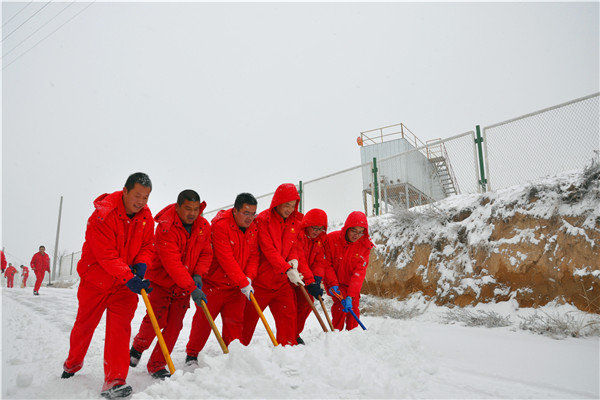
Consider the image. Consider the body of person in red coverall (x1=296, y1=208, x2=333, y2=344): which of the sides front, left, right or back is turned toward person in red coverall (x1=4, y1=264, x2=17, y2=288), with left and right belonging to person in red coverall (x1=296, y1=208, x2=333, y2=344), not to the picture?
back

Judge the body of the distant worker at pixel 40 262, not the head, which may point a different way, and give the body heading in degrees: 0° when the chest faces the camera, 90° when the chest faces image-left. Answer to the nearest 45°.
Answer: approximately 0°

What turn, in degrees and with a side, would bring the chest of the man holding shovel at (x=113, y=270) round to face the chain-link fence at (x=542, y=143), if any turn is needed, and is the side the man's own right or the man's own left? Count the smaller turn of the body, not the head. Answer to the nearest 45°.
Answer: approximately 45° to the man's own left

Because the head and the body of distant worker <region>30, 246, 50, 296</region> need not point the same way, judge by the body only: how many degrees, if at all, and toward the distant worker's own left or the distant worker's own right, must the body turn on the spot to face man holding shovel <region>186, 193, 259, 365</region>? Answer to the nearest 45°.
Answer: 0° — they already face them

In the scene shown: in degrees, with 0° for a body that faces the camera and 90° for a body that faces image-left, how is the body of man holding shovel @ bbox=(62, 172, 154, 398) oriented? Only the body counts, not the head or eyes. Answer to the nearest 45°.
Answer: approximately 315°

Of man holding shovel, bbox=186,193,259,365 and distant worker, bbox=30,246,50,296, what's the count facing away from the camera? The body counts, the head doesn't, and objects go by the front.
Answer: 0

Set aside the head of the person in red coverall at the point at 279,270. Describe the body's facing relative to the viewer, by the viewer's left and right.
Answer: facing the viewer and to the right of the viewer
